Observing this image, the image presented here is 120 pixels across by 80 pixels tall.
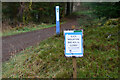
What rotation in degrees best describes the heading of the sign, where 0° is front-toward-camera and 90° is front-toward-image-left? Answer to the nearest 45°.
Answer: approximately 0°
